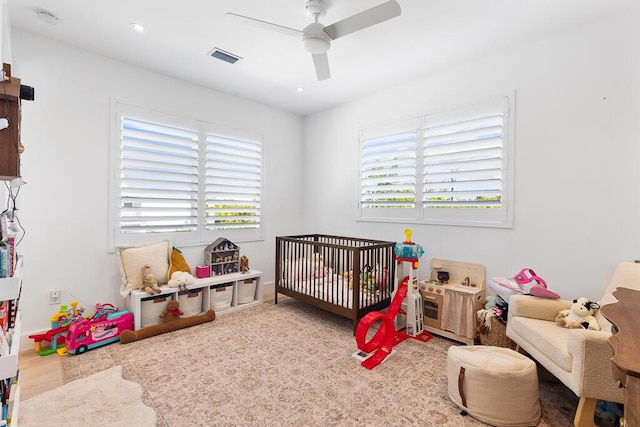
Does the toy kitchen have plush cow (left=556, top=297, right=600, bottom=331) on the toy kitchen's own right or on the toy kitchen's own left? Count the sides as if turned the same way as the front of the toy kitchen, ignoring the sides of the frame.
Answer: on the toy kitchen's own left

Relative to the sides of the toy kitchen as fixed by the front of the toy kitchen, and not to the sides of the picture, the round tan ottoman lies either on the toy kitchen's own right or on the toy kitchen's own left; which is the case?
on the toy kitchen's own left

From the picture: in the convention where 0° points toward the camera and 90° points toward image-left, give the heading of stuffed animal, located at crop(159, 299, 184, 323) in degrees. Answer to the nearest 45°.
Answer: approximately 315°

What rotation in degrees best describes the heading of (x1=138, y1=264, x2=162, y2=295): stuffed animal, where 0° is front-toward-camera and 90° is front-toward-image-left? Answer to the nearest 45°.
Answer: approximately 315°
